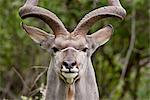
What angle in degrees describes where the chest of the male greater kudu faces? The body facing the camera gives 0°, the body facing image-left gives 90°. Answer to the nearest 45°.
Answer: approximately 0°
